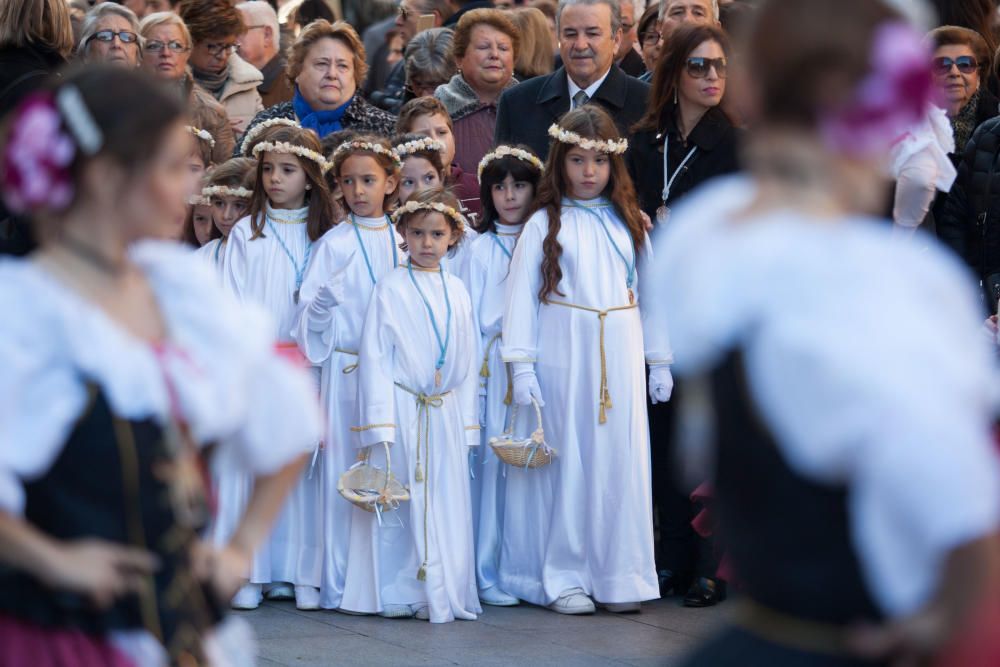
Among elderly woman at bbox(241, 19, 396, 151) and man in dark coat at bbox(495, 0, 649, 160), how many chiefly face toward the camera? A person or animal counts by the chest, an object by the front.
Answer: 2

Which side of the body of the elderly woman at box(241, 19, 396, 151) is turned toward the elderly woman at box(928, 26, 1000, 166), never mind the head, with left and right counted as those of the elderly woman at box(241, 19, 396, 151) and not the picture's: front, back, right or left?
left

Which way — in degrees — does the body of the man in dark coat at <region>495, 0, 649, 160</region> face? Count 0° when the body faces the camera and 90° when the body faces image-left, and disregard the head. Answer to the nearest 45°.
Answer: approximately 0°

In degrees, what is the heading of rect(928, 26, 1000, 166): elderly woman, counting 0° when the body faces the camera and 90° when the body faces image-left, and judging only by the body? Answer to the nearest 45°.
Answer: approximately 45°

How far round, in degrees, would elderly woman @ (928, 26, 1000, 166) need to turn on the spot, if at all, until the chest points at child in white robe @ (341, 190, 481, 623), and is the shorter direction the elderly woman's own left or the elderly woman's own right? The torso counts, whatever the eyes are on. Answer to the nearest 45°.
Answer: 0° — they already face them

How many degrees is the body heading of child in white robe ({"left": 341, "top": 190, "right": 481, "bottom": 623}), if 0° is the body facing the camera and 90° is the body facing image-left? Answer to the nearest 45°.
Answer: approximately 0°

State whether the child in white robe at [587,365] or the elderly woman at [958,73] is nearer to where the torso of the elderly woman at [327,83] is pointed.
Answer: the child in white robe
